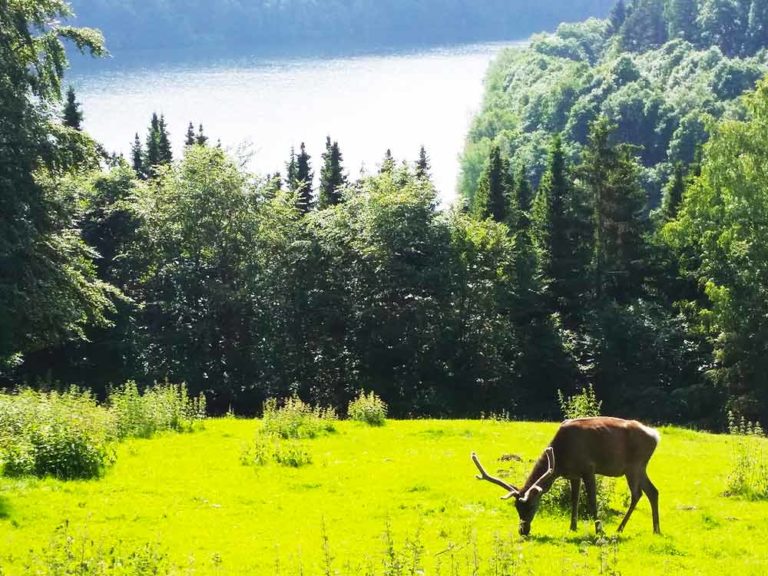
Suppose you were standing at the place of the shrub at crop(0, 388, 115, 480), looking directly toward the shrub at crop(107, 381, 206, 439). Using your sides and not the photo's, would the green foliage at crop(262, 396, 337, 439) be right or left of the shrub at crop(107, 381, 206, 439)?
right

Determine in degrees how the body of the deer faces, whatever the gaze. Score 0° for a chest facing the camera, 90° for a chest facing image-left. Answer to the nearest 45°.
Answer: approximately 90°

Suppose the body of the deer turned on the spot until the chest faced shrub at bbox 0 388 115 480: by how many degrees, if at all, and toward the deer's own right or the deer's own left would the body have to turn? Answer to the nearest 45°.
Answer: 0° — it already faces it

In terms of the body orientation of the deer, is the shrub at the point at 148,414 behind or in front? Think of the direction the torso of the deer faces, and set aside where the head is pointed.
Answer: in front

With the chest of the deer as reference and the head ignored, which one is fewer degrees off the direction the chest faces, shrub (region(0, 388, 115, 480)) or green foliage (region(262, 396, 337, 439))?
the shrub

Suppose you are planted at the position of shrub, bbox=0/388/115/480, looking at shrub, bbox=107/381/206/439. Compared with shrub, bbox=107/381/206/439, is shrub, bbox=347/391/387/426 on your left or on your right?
right
